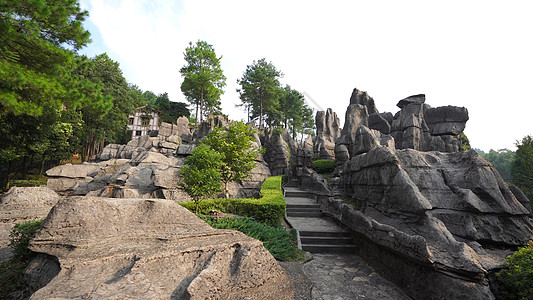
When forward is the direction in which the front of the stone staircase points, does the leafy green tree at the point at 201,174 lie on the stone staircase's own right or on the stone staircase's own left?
on the stone staircase's own right

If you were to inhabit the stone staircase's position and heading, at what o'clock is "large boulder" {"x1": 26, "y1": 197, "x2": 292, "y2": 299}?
The large boulder is roughly at 1 o'clock from the stone staircase.

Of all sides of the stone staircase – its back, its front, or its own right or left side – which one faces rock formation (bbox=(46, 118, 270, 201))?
right

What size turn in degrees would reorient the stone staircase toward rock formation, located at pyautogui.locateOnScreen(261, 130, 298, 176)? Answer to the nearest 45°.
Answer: approximately 180°

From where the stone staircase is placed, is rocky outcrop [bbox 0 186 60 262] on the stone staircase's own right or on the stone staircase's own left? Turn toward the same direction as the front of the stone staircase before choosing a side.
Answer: on the stone staircase's own right

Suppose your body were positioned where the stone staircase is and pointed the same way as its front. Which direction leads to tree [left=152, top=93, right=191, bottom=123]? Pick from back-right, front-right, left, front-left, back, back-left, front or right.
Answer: back-right

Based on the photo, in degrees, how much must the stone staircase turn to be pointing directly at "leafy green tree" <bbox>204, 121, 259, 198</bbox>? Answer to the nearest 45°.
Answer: approximately 135° to its right

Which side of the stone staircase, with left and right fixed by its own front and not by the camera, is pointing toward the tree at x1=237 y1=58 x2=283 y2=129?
back

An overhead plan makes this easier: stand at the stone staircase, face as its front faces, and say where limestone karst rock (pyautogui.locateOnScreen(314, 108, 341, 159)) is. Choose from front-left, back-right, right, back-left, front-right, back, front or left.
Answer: back

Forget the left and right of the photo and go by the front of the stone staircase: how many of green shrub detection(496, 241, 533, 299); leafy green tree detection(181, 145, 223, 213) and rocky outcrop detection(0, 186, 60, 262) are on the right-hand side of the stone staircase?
2

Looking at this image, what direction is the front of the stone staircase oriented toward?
toward the camera

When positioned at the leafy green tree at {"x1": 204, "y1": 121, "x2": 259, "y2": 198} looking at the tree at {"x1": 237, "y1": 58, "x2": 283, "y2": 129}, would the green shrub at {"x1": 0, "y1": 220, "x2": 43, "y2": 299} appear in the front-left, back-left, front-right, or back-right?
back-left

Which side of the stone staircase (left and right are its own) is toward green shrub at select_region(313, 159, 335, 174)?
back

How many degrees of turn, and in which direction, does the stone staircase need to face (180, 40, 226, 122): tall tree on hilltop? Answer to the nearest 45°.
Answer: approximately 135° to its right

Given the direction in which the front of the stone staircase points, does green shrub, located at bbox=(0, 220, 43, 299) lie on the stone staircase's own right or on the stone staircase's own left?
on the stone staircase's own right

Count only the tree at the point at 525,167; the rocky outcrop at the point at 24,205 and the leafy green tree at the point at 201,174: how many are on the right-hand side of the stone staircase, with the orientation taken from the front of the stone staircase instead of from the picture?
2
